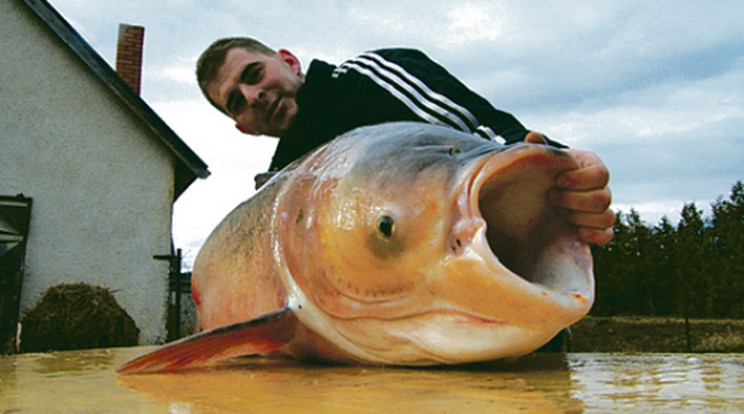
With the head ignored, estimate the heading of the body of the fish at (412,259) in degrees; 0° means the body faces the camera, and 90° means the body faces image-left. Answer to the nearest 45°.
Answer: approximately 315°

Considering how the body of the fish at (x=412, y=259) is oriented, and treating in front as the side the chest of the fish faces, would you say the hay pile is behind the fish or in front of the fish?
behind

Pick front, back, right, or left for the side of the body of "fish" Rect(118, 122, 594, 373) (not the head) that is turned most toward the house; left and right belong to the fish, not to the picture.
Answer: back
